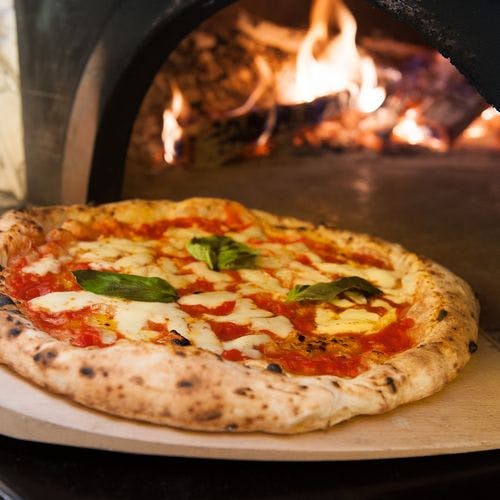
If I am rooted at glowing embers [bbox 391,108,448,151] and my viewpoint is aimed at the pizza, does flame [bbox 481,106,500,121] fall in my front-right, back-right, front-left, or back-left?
back-left

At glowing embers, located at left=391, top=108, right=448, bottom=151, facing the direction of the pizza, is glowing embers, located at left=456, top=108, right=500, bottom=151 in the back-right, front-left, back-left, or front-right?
back-left

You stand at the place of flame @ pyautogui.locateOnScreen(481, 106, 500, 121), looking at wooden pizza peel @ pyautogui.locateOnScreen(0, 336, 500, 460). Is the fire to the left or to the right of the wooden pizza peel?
right

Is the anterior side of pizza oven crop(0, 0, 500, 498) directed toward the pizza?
yes

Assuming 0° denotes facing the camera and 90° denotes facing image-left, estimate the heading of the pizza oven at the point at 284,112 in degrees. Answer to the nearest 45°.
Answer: approximately 0°

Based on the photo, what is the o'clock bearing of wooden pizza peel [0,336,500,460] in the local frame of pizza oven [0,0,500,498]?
The wooden pizza peel is roughly at 12 o'clock from the pizza oven.
